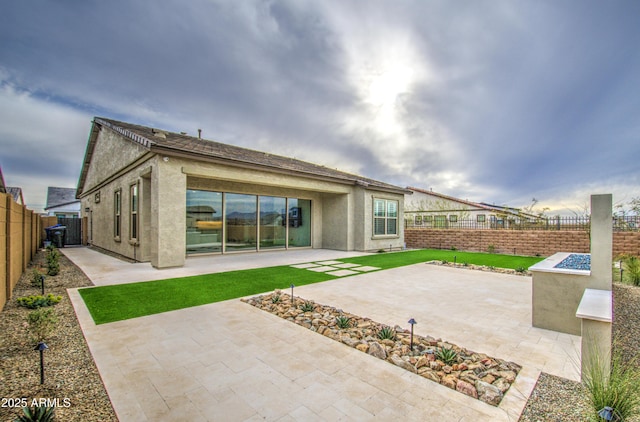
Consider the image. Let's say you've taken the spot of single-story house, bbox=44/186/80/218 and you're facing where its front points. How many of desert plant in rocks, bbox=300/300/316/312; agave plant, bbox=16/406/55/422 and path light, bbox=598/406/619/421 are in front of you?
3

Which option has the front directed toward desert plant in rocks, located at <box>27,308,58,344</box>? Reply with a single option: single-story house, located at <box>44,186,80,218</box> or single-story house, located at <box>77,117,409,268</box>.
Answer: single-story house, located at <box>44,186,80,218</box>

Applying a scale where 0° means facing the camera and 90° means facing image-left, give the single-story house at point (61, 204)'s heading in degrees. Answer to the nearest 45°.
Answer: approximately 0°
